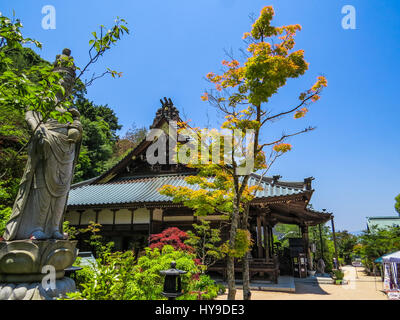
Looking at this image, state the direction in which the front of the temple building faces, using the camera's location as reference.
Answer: facing to the right of the viewer

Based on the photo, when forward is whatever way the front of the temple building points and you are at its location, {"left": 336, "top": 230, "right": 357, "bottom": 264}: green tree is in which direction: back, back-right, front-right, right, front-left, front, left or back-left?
front-left

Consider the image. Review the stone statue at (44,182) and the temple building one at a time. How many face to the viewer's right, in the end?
1

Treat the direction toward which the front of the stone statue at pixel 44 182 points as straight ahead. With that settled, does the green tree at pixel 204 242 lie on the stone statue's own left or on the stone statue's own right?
on the stone statue's own left

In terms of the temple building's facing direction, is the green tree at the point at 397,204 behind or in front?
in front

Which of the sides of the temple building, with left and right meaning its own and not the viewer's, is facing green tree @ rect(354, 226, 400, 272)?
front

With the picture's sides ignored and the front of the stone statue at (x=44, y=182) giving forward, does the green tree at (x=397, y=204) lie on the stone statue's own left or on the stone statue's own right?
on the stone statue's own left
